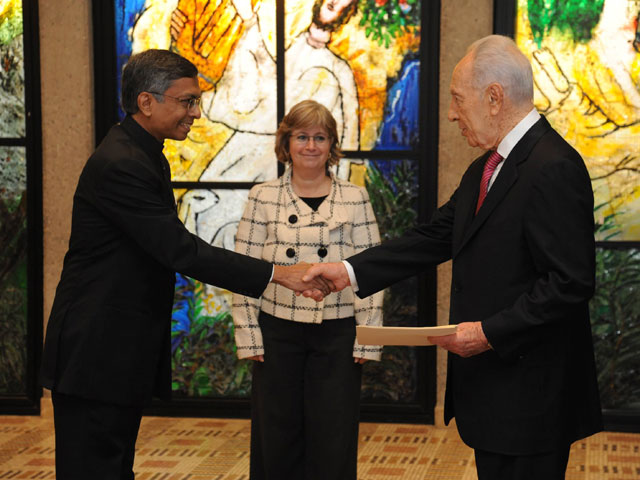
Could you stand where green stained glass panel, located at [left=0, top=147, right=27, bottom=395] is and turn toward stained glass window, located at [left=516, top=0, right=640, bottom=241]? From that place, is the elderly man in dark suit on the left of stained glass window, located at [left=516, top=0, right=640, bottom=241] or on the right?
right

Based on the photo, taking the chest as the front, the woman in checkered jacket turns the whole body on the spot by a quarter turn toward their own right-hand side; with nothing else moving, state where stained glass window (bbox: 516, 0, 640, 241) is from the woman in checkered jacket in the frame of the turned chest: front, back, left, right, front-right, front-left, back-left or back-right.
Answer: back-right

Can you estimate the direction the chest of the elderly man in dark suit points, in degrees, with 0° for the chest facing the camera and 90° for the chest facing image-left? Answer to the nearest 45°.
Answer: approximately 90°

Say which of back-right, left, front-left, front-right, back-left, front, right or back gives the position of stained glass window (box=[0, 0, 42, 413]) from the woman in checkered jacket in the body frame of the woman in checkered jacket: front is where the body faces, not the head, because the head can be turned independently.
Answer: back-right

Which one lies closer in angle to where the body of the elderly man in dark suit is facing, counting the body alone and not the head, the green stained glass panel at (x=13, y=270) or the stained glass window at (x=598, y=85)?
the green stained glass panel

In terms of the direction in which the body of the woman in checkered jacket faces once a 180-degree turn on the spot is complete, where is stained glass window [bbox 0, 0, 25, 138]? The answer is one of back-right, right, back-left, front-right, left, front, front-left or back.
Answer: front-left

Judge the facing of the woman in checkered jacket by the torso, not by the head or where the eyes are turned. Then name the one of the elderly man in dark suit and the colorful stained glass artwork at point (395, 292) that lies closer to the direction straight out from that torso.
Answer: the elderly man in dark suit

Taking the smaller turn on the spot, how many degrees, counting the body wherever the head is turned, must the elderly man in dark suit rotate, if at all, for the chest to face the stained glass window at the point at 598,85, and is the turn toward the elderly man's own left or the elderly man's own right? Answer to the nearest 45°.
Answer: approximately 90° to the elderly man's own right

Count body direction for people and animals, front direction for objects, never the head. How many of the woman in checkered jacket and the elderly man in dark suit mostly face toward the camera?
1

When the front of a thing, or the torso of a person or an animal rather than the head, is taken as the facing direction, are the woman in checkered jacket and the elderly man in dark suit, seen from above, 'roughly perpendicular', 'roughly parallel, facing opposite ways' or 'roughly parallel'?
roughly perpendicular
